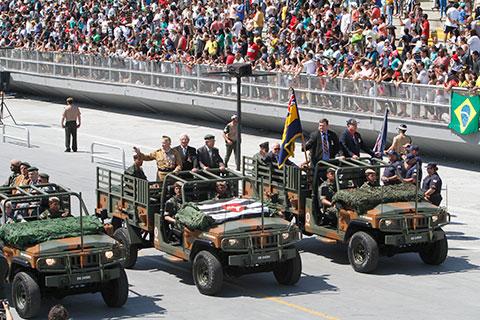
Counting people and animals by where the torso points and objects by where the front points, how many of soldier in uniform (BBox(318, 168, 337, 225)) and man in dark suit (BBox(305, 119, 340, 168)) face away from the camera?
0

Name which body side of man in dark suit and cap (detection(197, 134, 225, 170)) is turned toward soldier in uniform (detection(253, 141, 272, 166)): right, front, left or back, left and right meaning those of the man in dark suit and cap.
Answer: left

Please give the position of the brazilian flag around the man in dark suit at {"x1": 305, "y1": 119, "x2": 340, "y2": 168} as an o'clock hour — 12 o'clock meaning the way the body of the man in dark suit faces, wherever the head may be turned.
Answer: The brazilian flag is roughly at 7 o'clock from the man in dark suit.

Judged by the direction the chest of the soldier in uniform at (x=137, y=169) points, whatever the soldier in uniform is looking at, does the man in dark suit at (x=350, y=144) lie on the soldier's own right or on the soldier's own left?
on the soldier's own left
